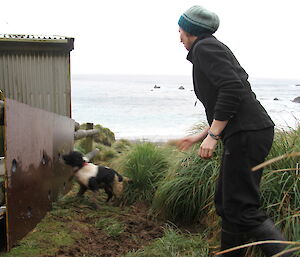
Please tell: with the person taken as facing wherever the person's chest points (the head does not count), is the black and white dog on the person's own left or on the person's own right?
on the person's own right

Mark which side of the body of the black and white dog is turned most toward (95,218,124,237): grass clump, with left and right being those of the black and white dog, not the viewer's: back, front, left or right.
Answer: left

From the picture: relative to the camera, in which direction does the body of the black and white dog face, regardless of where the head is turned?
to the viewer's left

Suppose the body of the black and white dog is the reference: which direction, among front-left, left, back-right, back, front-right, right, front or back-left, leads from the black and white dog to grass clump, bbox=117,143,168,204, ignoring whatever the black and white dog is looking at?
back

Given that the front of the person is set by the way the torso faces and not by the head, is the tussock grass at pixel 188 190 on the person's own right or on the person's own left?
on the person's own right

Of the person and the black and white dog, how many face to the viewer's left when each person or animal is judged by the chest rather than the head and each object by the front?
2

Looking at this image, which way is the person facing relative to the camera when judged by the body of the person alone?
to the viewer's left

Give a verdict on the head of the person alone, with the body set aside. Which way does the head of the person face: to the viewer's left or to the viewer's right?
to the viewer's left

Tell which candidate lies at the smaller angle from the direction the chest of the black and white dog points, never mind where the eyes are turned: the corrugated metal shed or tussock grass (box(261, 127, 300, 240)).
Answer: the corrugated metal shed
